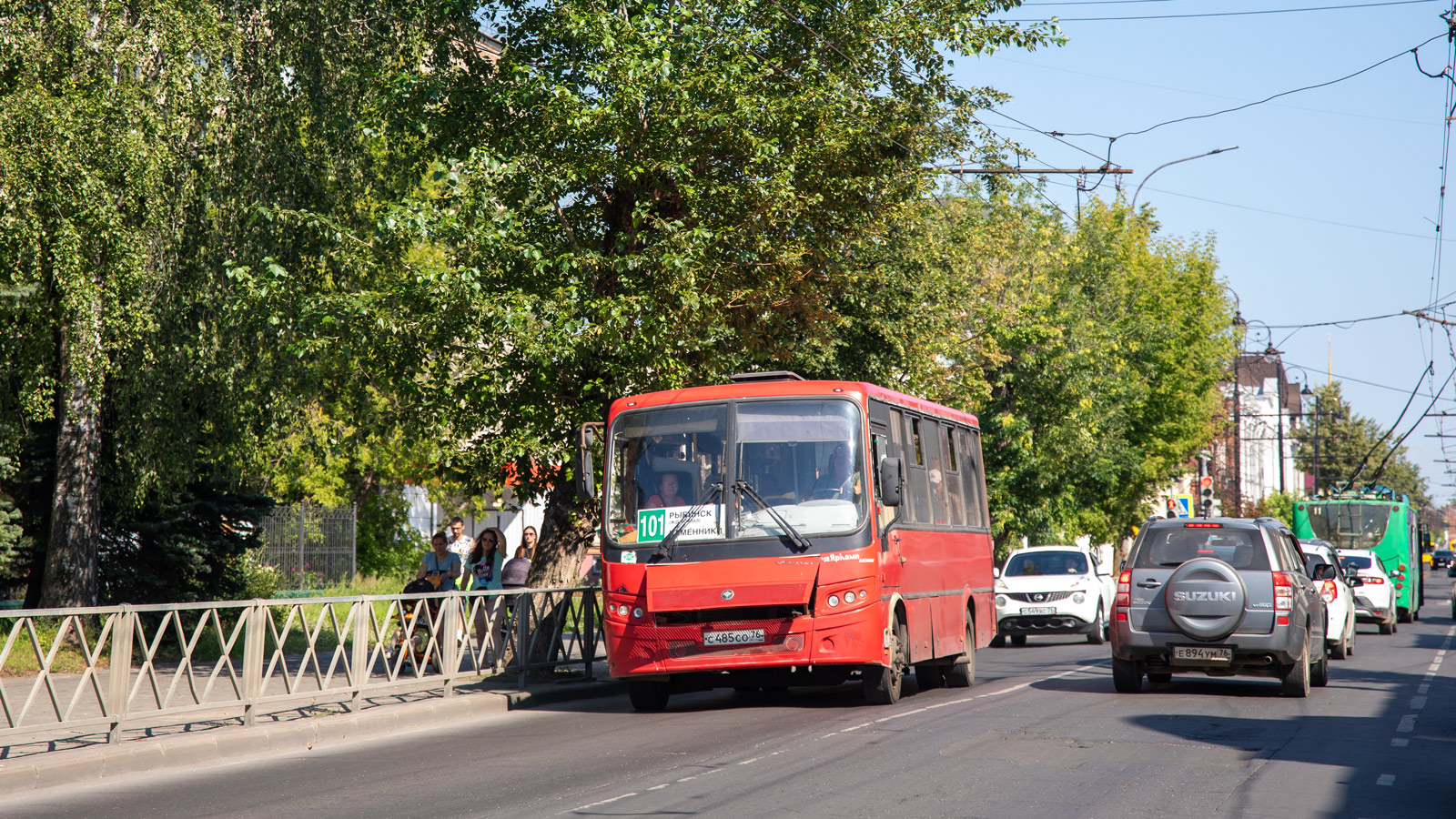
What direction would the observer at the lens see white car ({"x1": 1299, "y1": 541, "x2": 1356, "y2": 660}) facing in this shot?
facing away from the viewer

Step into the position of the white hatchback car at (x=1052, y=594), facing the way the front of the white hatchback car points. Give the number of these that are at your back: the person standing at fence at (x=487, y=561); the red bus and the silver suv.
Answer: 0

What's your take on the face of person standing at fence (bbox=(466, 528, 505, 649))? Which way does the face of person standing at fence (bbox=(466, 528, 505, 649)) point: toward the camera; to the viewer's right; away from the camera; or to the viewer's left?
toward the camera

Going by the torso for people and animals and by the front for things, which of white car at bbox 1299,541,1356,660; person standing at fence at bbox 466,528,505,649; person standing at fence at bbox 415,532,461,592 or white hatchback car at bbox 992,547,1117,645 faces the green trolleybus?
the white car

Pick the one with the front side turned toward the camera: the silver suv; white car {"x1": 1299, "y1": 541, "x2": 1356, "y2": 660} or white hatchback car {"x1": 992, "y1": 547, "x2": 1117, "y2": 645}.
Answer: the white hatchback car

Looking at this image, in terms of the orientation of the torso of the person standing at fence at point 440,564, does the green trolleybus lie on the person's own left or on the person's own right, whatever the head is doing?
on the person's own left

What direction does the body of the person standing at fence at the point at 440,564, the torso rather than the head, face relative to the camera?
toward the camera

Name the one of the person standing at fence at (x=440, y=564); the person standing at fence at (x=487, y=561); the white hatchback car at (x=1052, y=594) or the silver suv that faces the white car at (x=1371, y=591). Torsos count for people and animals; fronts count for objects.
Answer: the silver suv

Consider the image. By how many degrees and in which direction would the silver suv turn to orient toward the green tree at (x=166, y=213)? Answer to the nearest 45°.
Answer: approximately 90° to its left

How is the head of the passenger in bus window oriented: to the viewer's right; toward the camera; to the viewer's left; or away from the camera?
toward the camera

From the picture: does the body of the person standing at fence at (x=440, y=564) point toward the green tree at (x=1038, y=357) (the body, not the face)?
no

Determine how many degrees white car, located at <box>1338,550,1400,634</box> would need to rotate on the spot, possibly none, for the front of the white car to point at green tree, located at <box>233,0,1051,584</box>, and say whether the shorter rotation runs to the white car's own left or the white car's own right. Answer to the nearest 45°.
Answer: approximately 135° to the white car's own left

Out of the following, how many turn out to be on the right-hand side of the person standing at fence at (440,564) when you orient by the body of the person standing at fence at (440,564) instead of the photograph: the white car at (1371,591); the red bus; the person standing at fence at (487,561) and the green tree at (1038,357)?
0

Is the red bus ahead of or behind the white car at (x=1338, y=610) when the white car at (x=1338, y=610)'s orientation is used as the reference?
behind

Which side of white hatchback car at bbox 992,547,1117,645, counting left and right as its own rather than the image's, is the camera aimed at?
front

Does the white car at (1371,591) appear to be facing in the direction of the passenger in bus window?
no

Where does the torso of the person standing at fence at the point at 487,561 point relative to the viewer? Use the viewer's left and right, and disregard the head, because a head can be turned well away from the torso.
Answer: facing the viewer

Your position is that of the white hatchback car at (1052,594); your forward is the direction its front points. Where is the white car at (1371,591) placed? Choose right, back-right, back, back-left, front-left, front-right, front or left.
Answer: back-left

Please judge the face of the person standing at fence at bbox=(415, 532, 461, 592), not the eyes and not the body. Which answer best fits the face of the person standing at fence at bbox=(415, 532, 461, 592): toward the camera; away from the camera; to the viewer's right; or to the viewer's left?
toward the camera

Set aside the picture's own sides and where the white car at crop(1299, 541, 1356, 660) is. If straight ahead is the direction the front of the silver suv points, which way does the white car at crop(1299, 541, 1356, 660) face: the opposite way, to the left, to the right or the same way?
the same way

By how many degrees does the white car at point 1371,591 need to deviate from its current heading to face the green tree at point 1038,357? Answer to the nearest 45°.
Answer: approximately 45° to its left

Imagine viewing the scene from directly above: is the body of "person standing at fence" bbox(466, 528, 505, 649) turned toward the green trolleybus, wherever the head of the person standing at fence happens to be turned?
no
